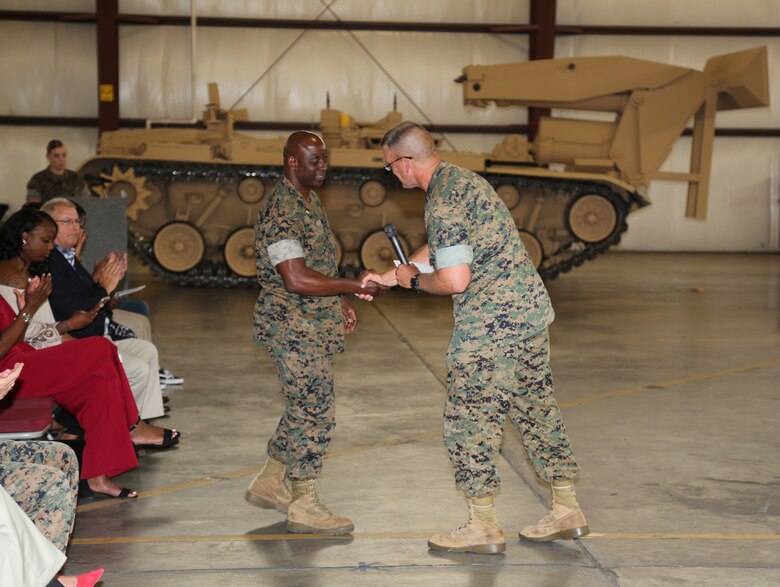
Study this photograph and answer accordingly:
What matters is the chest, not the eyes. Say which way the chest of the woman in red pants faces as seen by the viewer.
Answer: to the viewer's right

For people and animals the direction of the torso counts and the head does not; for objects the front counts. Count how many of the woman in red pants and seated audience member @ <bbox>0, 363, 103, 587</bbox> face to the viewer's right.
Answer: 2

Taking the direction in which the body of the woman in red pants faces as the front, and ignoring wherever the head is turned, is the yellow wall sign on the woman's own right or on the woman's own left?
on the woman's own left

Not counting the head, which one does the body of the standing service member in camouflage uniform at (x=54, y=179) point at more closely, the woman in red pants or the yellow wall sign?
the woman in red pants

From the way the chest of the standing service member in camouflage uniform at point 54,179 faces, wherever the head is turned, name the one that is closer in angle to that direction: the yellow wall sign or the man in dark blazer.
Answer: the man in dark blazer

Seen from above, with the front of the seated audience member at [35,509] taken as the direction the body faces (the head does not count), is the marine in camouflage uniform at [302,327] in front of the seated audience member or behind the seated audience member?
in front

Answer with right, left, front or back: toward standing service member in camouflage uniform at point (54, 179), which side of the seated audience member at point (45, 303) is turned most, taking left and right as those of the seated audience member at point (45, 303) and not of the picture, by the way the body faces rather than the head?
left

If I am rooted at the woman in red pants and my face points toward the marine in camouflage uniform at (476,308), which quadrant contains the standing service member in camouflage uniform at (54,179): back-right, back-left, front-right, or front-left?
back-left

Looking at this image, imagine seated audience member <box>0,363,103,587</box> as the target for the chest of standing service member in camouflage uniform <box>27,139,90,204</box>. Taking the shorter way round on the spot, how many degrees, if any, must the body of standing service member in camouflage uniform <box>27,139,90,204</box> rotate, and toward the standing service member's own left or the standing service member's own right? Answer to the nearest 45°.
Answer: approximately 45° to the standing service member's own right

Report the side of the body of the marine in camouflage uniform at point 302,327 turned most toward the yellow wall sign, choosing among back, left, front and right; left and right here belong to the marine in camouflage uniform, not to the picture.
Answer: left

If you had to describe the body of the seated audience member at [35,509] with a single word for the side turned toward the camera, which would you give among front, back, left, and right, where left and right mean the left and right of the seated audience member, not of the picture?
right

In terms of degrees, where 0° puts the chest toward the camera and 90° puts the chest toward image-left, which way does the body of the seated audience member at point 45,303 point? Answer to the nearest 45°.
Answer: approximately 270°

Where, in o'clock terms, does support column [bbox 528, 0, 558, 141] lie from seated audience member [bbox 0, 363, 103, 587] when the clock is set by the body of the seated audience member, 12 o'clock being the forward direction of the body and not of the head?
The support column is roughly at 10 o'clock from the seated audience member.

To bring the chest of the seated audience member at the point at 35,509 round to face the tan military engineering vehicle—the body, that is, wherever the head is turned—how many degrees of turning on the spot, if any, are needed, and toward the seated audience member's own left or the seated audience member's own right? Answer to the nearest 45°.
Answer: approximately 45° to the seated audience member's own left

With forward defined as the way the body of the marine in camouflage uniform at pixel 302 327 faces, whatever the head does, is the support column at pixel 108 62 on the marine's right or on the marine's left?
on the marine's left

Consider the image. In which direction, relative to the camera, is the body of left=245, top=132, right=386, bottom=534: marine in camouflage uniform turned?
to the viewer's right

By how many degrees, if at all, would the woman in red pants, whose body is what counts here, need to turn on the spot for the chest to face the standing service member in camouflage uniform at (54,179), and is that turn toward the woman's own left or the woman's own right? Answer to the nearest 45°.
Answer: approximately 90° to the woman's own left
